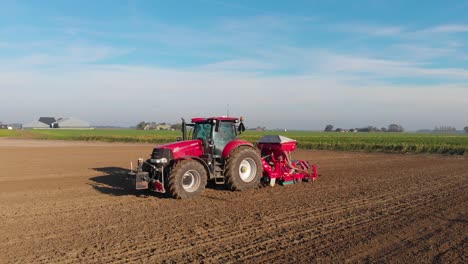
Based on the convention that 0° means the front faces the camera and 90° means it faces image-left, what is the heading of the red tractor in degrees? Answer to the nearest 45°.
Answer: approximately 45°
